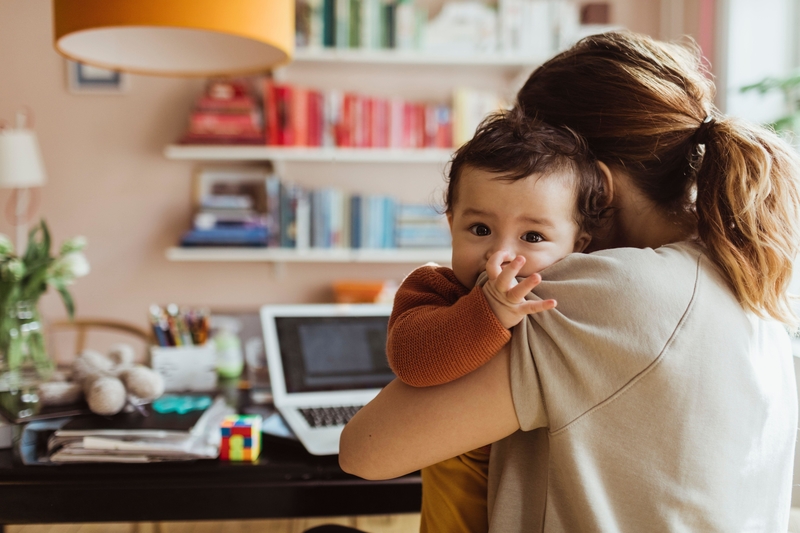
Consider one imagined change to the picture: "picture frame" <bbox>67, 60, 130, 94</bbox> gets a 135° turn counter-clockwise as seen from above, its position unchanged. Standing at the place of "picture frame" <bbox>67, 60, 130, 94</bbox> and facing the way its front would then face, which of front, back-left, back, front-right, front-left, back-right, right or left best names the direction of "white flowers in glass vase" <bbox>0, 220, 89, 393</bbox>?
back-right

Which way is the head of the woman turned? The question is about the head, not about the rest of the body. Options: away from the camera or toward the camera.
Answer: away from the camera

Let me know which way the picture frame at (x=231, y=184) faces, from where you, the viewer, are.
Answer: facing the viewer

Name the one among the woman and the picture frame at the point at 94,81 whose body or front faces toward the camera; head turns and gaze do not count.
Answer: the picture frame

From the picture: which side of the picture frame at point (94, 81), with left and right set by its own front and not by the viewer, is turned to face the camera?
front

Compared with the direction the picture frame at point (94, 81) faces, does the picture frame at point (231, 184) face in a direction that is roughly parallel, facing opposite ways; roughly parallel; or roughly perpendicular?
roughly parallel

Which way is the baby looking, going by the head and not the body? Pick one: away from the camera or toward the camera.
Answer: toward the camera

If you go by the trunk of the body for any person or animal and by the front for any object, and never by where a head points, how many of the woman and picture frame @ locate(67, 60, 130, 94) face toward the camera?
1

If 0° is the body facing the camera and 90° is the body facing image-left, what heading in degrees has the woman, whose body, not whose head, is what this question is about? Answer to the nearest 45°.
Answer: approximately 135°

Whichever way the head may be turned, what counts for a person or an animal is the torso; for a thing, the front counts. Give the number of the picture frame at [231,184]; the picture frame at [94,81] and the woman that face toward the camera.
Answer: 2

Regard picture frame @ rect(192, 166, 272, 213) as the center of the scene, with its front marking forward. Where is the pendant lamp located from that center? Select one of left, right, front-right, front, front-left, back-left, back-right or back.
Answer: front

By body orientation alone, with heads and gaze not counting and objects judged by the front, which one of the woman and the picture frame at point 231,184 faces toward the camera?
the picture frame

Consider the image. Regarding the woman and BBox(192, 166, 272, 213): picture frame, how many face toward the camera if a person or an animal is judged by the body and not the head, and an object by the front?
1
